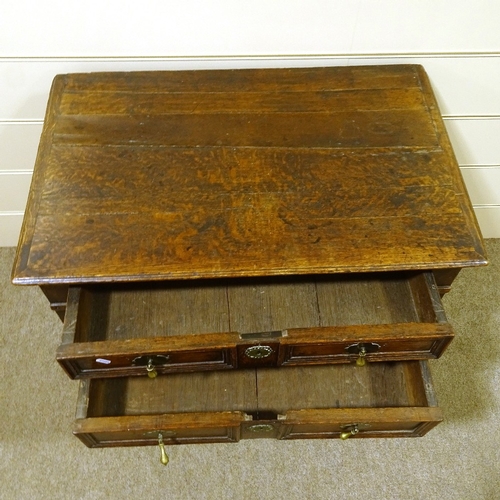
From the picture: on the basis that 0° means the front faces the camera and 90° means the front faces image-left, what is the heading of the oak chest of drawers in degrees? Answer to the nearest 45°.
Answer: approximately 0°
